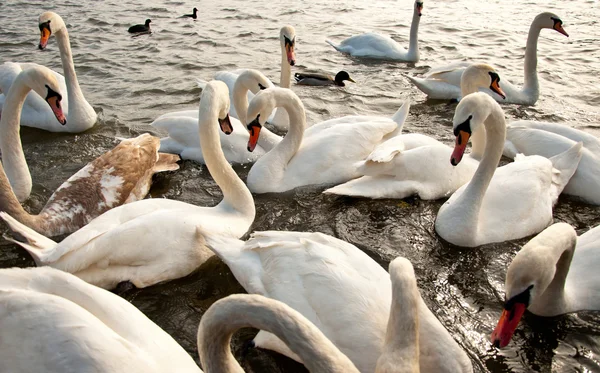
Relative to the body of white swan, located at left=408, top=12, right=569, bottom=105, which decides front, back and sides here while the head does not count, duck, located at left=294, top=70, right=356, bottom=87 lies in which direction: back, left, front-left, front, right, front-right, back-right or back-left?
back

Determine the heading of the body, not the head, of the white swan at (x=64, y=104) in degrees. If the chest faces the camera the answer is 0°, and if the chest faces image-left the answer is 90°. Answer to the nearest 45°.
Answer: approximately 270°

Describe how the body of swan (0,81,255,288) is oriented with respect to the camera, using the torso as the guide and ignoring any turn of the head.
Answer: to the viewer's right

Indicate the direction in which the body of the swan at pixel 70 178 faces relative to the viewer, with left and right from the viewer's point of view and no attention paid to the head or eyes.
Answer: facing the viewer and to the left of the viewer

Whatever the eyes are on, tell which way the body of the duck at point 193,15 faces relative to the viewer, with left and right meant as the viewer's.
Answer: facing to the right of the viewer

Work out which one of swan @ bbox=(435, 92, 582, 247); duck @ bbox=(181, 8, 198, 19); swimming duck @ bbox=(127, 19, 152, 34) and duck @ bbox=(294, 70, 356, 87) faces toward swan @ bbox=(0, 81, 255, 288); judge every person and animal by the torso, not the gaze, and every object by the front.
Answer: swan @ bbox=(435, 92, 582, 247)

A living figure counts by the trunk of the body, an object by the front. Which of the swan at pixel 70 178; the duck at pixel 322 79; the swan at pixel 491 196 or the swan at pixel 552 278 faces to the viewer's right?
the duck

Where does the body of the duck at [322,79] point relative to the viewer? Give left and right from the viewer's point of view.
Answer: facing to the right of the viewer

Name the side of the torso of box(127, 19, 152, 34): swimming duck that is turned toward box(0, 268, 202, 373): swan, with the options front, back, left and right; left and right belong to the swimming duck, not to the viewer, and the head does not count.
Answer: right

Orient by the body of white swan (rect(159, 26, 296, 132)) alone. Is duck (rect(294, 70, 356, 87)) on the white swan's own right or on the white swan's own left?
on the white swan's own left

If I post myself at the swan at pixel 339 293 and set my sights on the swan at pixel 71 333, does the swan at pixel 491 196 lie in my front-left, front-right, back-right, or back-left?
back-right

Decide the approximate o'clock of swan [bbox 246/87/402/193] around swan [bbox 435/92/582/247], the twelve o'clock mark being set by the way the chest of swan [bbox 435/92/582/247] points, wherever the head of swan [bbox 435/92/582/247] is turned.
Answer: swan [bbox 246/87/402/193] is roughly at 2 o'clock from swan [bbox 435/92/582/247].

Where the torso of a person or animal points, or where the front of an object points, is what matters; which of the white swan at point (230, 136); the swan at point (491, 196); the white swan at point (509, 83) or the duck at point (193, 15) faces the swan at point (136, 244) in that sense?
the swan at point (491, 196)
